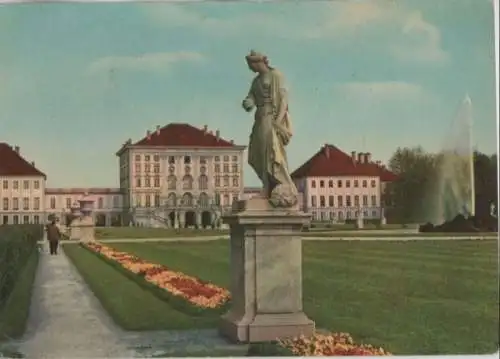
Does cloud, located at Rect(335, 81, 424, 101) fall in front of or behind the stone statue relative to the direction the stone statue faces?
behind

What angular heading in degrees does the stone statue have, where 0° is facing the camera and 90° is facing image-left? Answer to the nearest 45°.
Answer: approximately 45°
